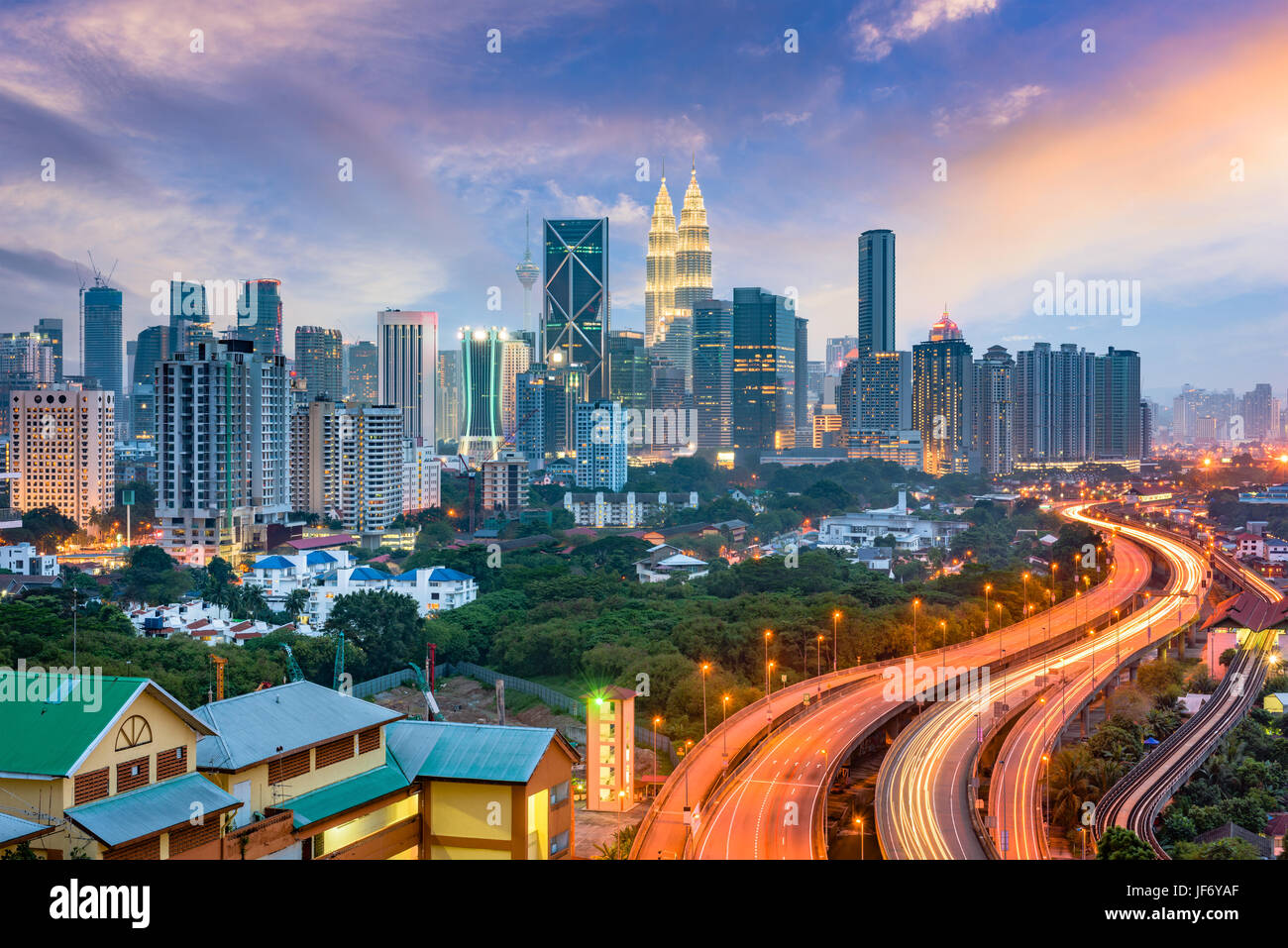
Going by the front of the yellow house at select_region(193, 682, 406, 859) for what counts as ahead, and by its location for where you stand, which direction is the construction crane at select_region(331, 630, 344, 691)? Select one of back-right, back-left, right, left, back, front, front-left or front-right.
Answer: back-left

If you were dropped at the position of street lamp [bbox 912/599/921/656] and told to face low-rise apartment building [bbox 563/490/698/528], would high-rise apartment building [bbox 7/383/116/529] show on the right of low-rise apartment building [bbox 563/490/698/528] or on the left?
left

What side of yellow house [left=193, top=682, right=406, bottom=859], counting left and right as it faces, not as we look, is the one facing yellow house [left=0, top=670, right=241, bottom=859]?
right

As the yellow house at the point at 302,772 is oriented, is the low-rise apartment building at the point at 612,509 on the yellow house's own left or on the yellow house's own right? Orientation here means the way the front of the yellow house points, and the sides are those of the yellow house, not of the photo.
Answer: on the yellow house's own left

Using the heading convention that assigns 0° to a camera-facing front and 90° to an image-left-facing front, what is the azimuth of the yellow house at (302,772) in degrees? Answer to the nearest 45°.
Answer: approximately 315°

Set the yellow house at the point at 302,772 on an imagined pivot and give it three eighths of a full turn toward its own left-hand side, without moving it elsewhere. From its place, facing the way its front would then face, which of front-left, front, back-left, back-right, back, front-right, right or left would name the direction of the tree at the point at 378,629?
front

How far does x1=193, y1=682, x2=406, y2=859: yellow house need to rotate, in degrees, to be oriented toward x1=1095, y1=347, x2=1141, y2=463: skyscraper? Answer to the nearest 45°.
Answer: approximately 90° to its left

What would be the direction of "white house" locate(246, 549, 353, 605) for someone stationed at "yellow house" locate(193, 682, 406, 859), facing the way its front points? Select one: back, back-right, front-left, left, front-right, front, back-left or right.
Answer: back-left

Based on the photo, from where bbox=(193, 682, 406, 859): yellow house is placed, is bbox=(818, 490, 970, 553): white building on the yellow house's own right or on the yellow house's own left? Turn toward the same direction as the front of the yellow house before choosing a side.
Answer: on the yellow house's own left

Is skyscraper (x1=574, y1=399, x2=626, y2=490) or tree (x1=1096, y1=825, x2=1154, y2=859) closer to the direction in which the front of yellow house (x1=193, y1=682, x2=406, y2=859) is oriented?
the tree

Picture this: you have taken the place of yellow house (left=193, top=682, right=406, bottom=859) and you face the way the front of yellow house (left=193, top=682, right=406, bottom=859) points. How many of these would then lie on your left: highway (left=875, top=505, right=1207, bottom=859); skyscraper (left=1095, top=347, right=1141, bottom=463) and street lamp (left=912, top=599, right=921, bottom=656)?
3

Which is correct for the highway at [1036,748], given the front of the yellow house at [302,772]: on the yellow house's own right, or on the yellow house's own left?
on the yellow house's own left

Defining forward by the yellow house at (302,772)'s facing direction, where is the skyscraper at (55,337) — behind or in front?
behind
